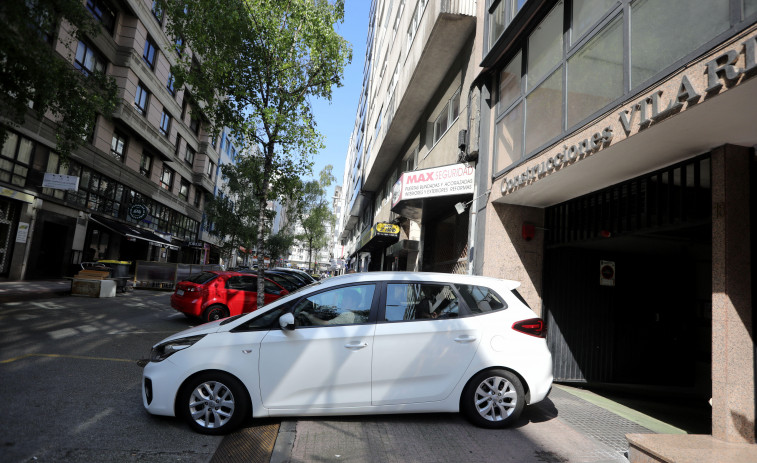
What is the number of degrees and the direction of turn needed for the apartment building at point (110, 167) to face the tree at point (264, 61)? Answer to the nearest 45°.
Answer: approximately 45° to its right

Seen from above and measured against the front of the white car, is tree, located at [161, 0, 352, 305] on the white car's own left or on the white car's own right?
on the white car's own right

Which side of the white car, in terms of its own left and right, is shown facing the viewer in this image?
left

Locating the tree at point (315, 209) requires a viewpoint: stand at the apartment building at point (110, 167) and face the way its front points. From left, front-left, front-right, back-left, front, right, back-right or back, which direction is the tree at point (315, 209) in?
left

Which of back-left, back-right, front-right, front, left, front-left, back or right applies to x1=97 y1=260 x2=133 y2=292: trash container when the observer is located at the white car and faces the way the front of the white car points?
front-right

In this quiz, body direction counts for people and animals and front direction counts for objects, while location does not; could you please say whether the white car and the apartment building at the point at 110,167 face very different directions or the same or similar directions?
very different directions

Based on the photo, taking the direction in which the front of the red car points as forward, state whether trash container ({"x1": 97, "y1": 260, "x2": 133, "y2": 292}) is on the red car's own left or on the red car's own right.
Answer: on the red car's own left

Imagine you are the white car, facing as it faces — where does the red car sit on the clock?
The red car is roughly at 2 o'clock from the white car.

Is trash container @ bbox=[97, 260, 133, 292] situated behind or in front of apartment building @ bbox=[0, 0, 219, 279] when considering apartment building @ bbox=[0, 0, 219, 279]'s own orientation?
in front

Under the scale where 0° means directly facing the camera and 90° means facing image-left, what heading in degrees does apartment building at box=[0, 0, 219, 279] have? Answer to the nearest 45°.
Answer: approximately 315°

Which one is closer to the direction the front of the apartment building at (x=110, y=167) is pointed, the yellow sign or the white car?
the yellow sign

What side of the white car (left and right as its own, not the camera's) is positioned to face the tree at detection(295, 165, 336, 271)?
right

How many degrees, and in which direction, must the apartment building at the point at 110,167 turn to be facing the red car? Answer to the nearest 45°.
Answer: approximately 45° to its right

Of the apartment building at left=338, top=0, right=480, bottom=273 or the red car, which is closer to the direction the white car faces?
the red car

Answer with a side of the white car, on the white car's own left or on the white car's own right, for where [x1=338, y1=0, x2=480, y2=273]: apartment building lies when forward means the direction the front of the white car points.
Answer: on the white car's own right

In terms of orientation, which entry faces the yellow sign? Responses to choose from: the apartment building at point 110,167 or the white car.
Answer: the apartment building
